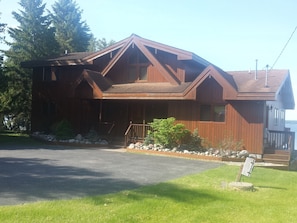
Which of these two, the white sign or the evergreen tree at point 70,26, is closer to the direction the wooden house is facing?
the white sign

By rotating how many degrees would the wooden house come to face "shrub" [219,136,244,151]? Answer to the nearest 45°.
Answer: approximately 45° to its left

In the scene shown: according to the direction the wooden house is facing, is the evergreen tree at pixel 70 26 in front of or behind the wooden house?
behind

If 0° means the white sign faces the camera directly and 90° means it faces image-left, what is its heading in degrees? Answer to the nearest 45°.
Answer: approximately 0°

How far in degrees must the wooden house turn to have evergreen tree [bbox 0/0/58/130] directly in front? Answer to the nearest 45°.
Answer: approximately 135° to its right

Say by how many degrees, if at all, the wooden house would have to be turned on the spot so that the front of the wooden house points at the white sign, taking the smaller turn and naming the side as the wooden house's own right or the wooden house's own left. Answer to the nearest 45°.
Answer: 0° — it already faces it

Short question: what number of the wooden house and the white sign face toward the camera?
2

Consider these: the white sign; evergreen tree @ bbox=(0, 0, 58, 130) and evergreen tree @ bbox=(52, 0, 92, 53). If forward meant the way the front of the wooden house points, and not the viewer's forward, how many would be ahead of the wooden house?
1
